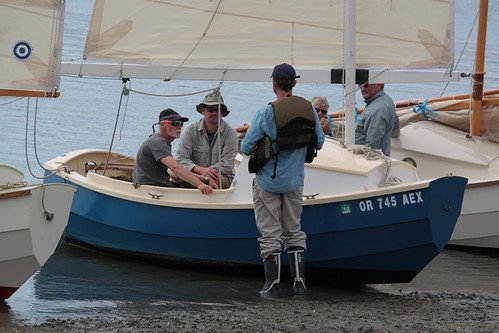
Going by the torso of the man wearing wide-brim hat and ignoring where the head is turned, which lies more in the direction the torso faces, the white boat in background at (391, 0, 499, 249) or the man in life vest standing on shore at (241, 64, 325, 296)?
the man in life vest standing on shore

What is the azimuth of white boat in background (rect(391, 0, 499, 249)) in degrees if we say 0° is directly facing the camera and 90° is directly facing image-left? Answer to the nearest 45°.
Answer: approximately 315°

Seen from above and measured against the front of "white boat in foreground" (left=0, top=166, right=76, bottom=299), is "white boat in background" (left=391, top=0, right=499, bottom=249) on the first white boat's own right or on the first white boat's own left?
on the first white boat's own left

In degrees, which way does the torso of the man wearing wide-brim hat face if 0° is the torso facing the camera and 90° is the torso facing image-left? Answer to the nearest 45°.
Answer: approximately 0°

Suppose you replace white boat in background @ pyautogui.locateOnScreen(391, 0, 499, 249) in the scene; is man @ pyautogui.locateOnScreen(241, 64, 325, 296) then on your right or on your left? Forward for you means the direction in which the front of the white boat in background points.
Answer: on your right

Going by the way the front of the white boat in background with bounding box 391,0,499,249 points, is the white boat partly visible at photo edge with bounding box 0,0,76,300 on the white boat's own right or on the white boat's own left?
on the white boat's own right
